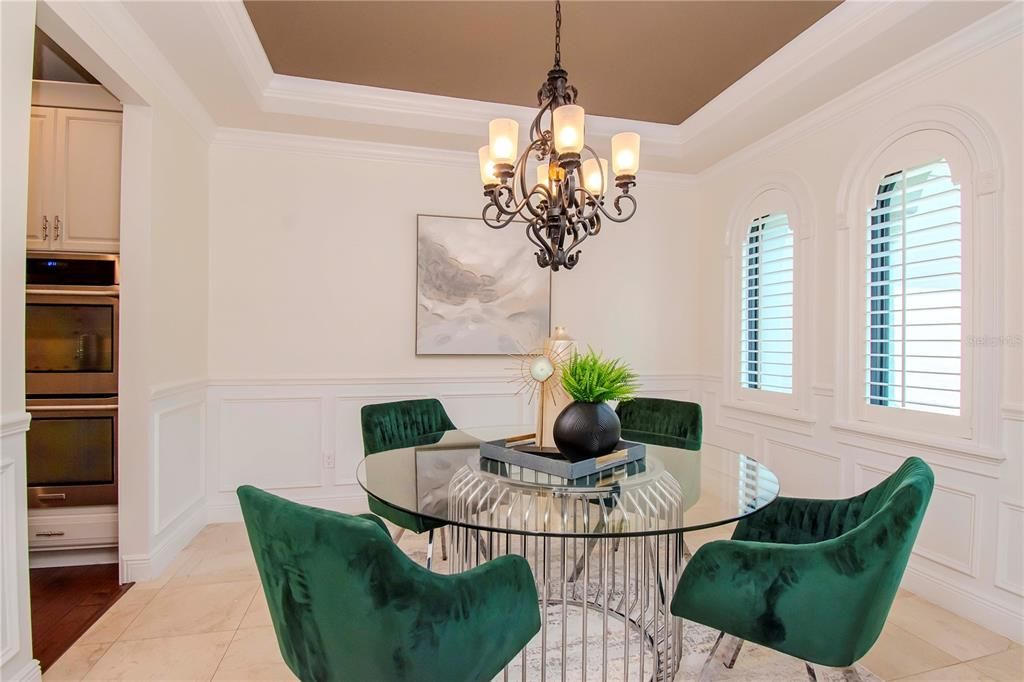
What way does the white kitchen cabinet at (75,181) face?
toward the camera

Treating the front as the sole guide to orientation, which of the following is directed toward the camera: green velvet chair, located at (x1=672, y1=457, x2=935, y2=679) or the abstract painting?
the abstract painting

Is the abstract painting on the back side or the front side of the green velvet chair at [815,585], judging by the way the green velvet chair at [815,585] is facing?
on the front side

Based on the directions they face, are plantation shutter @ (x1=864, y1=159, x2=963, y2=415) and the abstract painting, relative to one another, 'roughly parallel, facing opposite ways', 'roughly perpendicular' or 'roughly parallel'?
roughly perpendicular

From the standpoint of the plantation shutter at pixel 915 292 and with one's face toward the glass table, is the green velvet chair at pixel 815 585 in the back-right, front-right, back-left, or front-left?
front-left

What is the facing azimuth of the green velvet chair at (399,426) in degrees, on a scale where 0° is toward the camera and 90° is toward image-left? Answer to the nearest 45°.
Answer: approximately 315°

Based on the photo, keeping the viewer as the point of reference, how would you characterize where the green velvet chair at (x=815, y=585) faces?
facing away from the viewer and to the left of the viewer

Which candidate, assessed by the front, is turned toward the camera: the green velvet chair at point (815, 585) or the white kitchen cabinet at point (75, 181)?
the white kitchen cabinet

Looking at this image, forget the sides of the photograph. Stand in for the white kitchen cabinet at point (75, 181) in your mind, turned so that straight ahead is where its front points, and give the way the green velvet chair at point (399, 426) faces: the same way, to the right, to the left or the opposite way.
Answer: the same way

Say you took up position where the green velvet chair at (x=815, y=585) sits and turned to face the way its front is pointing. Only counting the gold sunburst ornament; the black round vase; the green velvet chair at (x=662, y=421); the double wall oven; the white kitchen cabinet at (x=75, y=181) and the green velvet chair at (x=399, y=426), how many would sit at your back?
0

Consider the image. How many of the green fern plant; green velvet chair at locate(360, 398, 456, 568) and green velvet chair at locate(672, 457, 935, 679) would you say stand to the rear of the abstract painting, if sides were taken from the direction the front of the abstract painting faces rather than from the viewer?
0

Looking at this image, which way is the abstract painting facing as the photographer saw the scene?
facing the viewer

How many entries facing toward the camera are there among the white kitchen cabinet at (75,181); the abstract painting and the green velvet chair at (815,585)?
2

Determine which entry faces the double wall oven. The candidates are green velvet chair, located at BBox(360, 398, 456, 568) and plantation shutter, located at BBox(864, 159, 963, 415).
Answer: the plantation shutter

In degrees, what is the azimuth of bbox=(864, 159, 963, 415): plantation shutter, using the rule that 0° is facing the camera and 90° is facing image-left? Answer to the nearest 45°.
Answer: approximately 45°

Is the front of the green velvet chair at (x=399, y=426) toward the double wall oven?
no

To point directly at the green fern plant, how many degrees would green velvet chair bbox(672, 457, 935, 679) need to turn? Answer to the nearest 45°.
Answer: approximately 45° to its left
